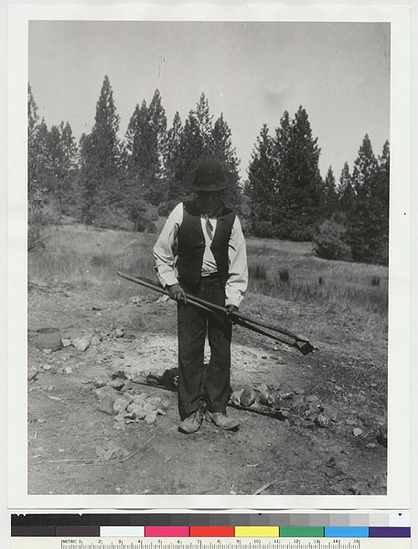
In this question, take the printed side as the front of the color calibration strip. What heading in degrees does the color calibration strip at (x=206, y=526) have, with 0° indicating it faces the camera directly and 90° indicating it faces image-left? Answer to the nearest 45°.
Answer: approximately 0°
